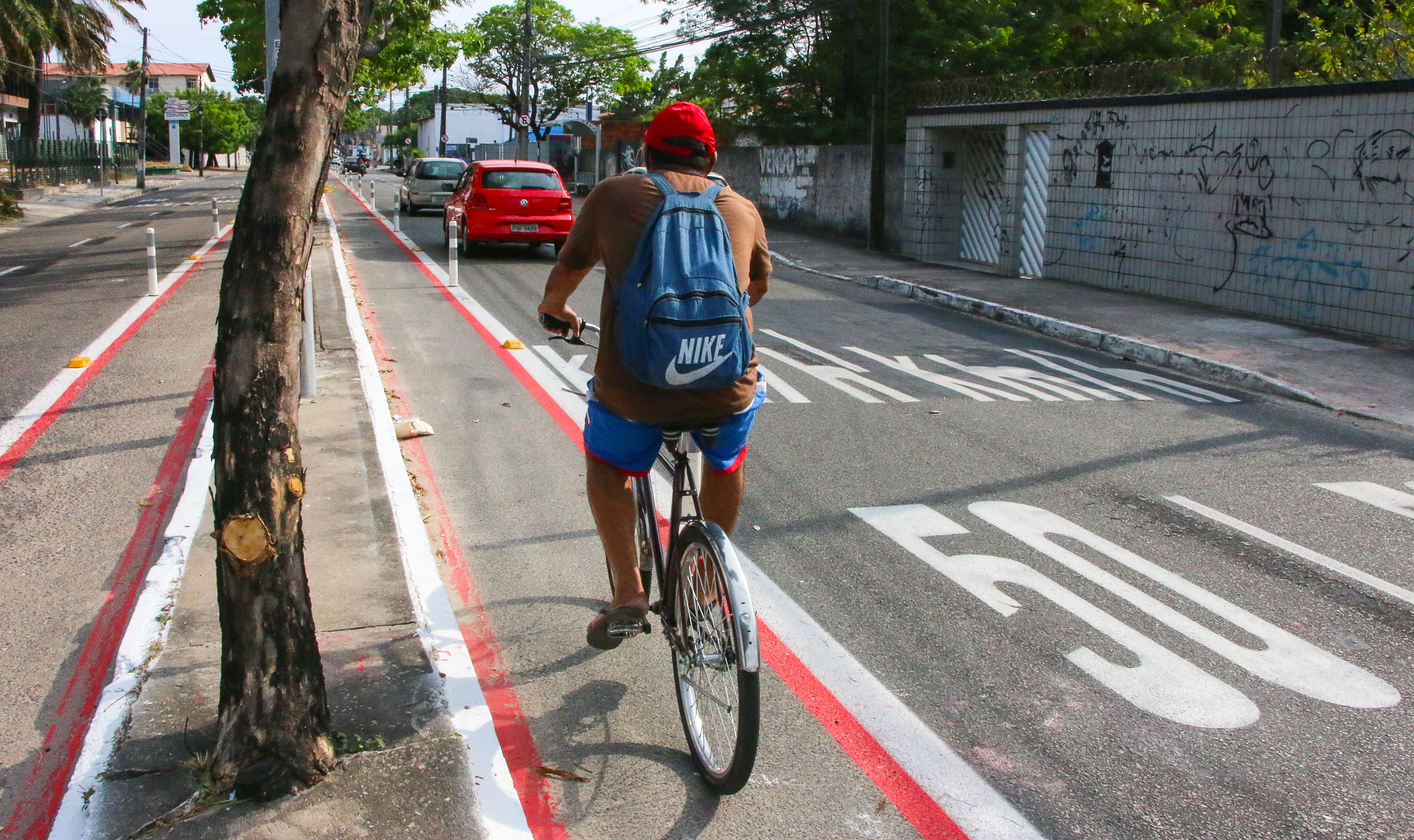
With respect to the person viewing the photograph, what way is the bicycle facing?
facing away from the viewer

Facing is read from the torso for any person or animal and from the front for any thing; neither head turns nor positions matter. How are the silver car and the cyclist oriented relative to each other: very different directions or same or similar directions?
same or similar directions

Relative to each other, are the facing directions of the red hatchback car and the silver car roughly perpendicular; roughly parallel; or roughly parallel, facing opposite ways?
roughly parallel

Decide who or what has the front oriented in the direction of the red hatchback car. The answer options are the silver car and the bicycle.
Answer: the bicycle

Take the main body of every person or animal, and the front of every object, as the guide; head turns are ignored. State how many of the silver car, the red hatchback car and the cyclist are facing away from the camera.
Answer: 3

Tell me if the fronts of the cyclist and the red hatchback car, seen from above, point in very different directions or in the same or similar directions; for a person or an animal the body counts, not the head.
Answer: same or similar directions

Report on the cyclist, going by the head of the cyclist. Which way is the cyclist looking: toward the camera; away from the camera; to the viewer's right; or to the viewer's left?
away from the camera

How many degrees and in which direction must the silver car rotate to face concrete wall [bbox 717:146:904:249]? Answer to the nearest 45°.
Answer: approximately 135° to its right

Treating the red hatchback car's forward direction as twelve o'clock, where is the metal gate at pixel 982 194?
The metal gate is roughly at 3 o'clock from the red hatchback car.

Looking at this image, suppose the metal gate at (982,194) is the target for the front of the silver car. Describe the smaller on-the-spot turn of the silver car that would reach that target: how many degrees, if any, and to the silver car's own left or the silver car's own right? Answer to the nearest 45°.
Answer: approximately 135° to the silver car's own right

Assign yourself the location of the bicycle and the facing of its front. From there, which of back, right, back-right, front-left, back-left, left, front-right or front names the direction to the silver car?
front

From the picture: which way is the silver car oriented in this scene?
away from the camera

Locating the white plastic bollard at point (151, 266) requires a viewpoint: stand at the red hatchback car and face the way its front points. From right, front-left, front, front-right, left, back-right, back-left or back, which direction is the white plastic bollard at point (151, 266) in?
back-left

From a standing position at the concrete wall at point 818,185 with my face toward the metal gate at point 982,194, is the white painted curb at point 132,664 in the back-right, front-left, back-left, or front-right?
front-right

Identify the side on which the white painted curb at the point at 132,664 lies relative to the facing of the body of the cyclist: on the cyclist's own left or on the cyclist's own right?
on the cyclist's own left

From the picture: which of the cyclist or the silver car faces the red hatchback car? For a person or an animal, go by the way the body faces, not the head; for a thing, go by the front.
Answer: the cyclist

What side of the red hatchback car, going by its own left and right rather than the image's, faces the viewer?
back
